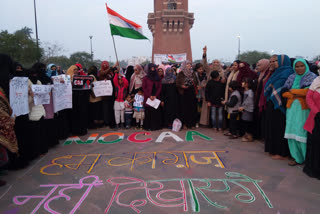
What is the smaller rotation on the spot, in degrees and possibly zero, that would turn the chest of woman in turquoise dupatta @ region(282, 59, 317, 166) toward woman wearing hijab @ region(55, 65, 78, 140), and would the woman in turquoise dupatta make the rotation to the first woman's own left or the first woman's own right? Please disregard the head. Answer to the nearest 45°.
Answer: approximately 45° to the first woman's own right

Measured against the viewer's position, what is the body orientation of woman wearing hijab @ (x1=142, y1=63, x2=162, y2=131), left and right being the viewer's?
facing the viewer

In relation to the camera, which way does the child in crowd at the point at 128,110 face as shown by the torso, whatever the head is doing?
toward the camera

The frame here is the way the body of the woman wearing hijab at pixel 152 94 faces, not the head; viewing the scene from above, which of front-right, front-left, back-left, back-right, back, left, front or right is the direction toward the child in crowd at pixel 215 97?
left

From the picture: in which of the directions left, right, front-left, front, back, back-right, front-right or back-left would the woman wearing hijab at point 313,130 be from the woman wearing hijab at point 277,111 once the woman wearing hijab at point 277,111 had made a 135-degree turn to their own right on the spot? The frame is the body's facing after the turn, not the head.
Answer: right

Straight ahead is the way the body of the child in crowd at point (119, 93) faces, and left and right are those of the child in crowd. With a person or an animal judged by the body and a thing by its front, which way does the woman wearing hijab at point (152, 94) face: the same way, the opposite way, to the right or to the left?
the same way

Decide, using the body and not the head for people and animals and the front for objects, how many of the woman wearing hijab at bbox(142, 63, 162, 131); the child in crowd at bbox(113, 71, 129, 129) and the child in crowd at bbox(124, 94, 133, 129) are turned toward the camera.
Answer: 3

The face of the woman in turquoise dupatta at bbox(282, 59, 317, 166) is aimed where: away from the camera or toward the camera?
toward the camera

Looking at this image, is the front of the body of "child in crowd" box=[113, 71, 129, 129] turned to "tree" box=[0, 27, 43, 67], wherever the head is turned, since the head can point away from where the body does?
no

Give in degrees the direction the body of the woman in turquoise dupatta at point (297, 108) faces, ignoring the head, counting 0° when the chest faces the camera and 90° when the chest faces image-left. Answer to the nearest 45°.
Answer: approximately 45°
